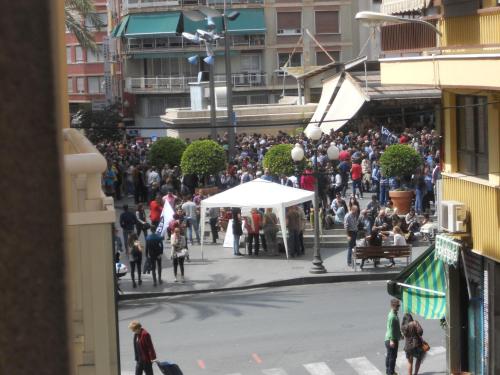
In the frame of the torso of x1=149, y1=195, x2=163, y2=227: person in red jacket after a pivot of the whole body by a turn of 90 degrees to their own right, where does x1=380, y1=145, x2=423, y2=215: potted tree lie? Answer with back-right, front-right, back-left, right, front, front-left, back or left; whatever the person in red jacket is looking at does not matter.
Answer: front

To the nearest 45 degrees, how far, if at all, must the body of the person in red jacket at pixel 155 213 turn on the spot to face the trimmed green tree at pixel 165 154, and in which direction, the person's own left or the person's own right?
0° — they already face it

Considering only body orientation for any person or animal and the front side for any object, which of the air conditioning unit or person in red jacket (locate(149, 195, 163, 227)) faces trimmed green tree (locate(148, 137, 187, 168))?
the person in red jacket

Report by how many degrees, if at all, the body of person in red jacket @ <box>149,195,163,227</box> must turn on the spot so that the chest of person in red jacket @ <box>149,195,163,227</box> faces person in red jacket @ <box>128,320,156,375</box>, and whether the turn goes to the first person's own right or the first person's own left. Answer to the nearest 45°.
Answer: approximately 180°

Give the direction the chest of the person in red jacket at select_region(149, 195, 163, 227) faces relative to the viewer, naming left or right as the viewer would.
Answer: facing away from the viewer

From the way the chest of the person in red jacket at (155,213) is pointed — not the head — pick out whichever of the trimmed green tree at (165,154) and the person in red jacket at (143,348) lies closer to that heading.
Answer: the trimmed green tree

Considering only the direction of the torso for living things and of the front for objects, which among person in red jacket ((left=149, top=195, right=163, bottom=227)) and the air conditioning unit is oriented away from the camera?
the person in red jacket

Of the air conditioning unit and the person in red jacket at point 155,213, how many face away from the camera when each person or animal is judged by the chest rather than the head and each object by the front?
1

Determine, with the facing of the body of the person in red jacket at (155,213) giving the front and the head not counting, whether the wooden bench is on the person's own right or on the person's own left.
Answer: on the person's own right

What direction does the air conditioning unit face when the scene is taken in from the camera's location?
facing the viewer and to the left of the viewer
